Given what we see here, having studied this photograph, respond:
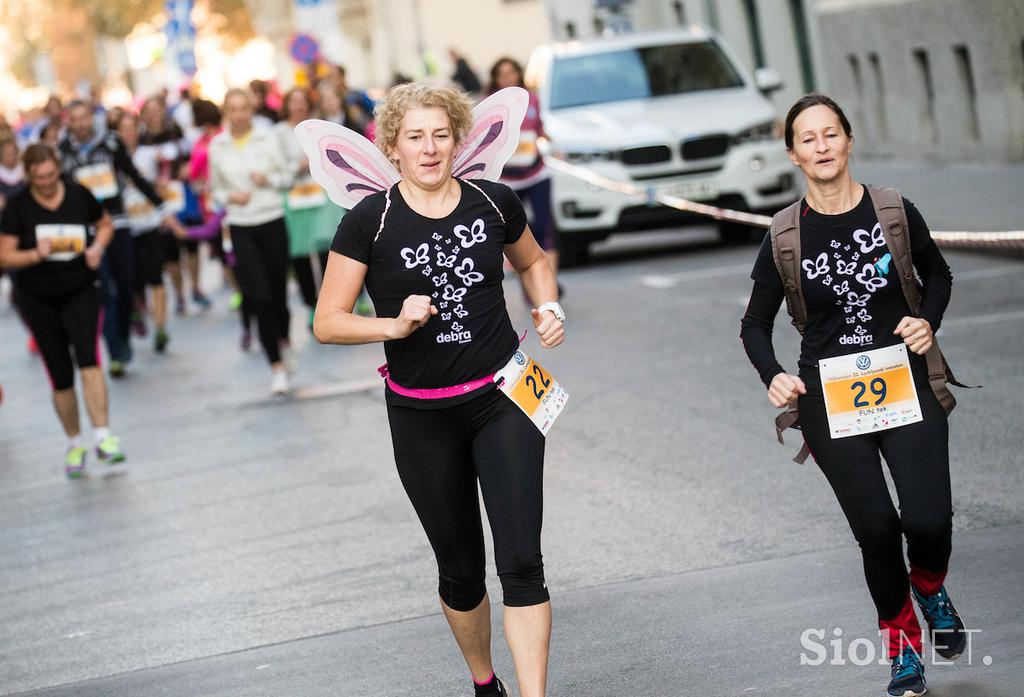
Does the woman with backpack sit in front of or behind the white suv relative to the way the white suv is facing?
in front

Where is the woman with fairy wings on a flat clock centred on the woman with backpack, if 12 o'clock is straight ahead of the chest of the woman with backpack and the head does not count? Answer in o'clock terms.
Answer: The woman with fairy wings is roughly at 3 o'clock from the woman with backpack.

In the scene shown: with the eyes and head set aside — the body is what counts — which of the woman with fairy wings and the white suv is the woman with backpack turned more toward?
the woman with fairy wings

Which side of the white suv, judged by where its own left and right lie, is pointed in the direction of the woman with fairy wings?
front

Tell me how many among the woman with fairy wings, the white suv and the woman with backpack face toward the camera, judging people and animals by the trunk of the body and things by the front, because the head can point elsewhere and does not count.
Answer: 3

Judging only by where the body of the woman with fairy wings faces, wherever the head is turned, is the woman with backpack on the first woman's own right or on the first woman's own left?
on the first woman's own left

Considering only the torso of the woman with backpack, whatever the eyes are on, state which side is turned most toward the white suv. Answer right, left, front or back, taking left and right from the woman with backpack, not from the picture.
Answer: back

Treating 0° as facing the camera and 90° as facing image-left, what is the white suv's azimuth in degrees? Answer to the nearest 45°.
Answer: approximately 0°
